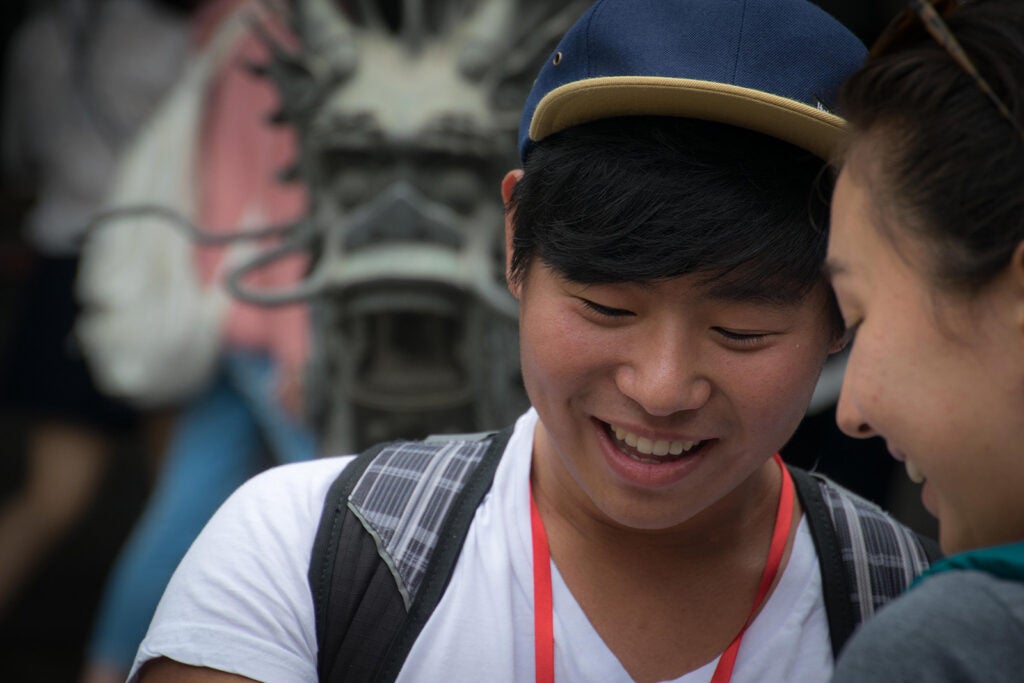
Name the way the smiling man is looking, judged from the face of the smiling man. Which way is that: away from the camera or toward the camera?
toward the camera

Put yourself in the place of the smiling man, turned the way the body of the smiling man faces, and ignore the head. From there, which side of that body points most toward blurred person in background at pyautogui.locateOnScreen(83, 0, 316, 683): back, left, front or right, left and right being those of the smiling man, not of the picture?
back

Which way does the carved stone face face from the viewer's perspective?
toward the camera

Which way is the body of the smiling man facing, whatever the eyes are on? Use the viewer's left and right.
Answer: facing the viewer

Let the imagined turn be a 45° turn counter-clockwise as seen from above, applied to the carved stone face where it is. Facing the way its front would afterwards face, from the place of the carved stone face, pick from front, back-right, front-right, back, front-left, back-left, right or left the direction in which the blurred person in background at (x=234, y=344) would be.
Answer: back

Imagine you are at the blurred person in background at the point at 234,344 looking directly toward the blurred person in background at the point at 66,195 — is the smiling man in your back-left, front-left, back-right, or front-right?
back-left

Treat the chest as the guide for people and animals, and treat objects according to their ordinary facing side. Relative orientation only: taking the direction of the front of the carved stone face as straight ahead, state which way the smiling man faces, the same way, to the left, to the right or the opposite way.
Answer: the same way

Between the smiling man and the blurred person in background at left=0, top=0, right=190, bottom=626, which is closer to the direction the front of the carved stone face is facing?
the smiling man

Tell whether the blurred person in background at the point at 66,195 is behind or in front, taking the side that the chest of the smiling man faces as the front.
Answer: behind
